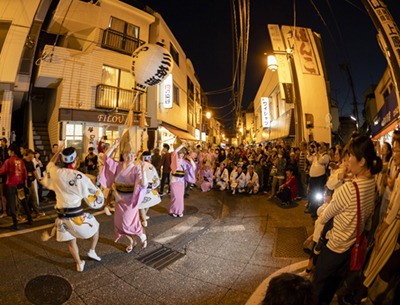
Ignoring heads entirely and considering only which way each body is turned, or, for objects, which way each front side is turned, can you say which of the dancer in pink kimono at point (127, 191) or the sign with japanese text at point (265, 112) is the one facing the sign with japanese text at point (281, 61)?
the sign with japanese text at point (265, 112)

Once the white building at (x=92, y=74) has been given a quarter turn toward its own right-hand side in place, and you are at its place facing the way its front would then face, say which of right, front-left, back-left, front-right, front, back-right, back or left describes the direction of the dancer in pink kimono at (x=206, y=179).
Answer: back-left

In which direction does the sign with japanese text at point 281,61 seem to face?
toward the camera

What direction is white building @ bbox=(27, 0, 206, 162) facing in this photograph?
toward the camera

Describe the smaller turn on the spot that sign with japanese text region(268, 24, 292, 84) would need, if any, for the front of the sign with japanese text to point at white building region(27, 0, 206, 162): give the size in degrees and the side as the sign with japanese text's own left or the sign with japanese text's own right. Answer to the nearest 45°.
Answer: approximately 90° to the sign with japanese text's own right

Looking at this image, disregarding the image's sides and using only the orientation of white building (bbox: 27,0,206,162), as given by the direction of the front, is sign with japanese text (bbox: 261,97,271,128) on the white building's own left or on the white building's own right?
on the white building's own left

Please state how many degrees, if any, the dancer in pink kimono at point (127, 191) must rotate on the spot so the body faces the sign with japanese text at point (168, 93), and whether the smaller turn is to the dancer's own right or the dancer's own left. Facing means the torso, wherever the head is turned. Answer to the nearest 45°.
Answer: approximately 180°
